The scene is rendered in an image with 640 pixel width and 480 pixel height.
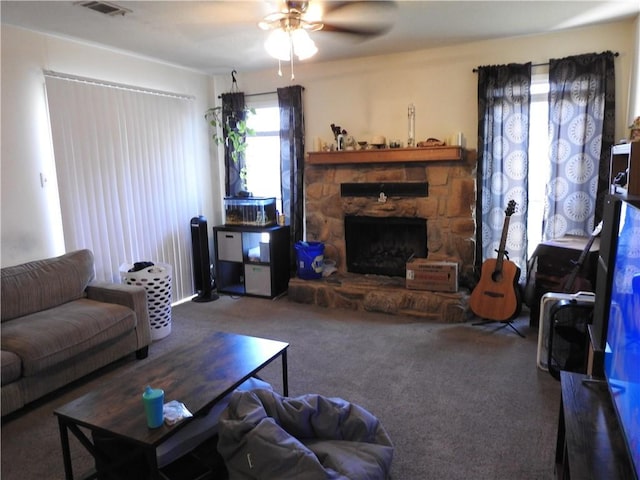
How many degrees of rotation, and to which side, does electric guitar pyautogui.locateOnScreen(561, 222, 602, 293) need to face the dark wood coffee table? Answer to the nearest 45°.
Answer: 0° — it already faces it

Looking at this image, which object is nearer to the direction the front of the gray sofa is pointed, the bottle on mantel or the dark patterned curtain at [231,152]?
the bottle on mantel

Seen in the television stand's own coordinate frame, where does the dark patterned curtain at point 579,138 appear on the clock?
The dark patterned curtain is roughly at 3 o'clock from the television stand.

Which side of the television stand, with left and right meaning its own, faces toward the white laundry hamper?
front

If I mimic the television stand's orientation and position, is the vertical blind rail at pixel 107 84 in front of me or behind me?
in front

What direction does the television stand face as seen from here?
to the viewer's left

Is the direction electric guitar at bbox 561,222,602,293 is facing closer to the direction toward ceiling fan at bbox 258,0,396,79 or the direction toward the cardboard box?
the ceiling fan

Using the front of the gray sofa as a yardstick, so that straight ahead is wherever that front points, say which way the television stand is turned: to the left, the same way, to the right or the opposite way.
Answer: the opposite way

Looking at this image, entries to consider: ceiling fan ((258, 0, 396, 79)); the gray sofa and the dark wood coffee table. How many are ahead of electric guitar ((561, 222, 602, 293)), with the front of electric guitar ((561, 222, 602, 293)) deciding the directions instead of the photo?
3

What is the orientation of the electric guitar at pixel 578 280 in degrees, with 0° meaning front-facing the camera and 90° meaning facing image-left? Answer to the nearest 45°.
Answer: approximately 45°

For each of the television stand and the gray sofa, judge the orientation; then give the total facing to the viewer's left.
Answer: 1

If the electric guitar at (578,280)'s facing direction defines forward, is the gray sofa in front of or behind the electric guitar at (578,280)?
in front

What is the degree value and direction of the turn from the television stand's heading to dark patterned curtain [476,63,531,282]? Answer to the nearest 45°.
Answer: approximately 90° to its right
